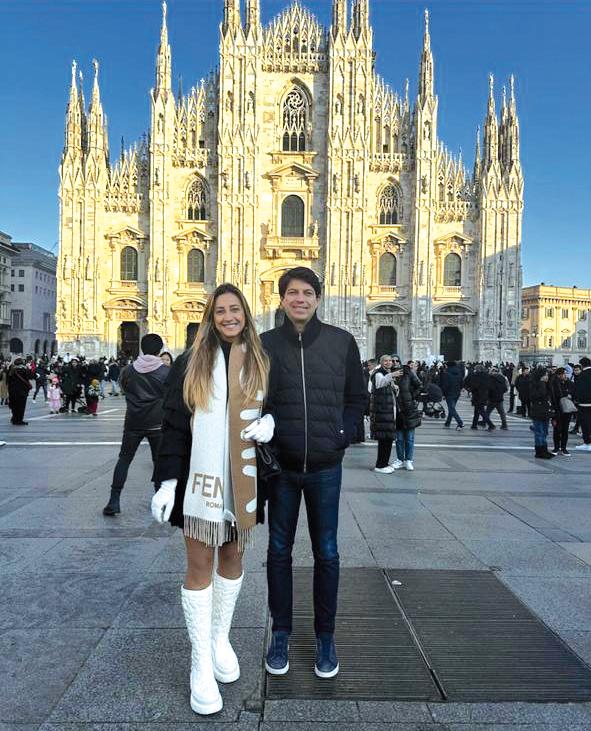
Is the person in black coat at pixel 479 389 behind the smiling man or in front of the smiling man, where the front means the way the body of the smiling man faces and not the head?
behind

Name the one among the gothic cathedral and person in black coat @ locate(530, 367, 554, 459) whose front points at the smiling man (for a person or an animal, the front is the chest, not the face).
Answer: the gothic cathedral

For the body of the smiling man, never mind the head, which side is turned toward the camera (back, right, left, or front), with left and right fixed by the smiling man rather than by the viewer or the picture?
front

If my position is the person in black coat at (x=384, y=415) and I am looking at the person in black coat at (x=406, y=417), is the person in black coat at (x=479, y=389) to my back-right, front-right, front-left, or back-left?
front-left

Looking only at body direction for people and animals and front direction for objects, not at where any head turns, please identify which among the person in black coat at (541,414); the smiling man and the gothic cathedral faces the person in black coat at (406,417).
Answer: the gothic cathedral

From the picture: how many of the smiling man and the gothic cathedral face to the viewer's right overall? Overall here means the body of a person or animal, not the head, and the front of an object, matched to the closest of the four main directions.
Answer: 0

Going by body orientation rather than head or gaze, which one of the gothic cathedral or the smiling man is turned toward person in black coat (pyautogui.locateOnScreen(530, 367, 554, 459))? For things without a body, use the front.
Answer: the gothic cathedral

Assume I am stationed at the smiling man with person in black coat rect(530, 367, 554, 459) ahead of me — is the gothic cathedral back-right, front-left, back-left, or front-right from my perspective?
front-left

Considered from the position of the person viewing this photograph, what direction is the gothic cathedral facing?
facing the viewer

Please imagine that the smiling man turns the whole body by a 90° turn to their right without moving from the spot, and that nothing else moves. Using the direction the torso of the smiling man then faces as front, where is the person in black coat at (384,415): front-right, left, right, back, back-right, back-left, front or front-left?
right

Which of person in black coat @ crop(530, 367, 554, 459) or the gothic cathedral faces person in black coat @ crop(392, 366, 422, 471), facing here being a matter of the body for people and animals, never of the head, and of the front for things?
the gothic cathedral

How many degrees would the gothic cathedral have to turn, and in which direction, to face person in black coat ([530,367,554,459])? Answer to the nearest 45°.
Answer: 0° — it already faces them
